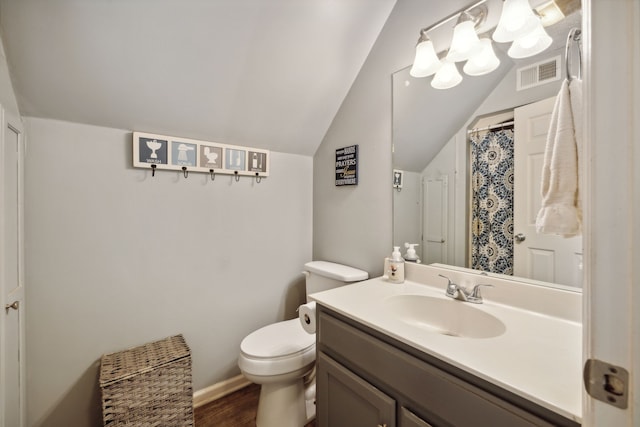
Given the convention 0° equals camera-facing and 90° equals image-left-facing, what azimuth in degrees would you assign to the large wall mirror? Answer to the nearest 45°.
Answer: approximately 45°

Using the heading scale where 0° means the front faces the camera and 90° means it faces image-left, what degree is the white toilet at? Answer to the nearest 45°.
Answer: approximately 45°

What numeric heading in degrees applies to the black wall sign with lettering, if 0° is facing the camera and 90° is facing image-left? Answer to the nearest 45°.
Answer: approximately 45°

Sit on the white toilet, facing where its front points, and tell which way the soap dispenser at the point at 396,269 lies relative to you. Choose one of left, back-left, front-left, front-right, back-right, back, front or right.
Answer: back-left

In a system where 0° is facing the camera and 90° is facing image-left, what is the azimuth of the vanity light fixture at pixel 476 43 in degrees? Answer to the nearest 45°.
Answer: approximately 45°

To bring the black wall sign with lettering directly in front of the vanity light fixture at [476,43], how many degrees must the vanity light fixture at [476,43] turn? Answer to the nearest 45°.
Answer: approximately 45° to its right
